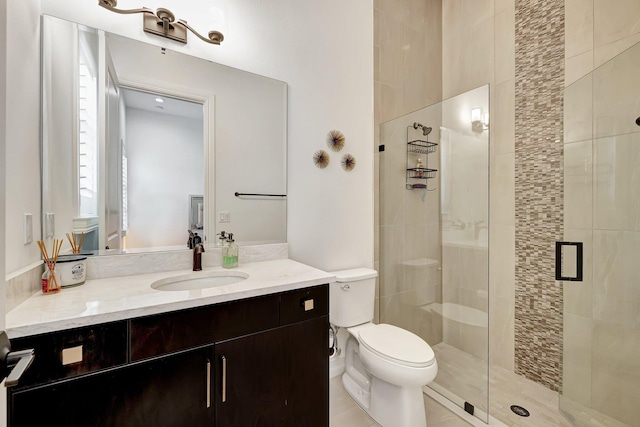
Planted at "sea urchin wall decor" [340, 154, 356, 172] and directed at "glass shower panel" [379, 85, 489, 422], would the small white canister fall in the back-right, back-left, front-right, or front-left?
back-right

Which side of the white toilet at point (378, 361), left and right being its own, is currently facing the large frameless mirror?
right

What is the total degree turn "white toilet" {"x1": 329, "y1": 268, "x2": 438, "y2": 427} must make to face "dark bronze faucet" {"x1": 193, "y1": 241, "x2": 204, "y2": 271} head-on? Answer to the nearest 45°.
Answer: approximately 135° to its right

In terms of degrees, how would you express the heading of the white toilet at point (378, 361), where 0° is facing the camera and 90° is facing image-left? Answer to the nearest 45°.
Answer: approximately 315°

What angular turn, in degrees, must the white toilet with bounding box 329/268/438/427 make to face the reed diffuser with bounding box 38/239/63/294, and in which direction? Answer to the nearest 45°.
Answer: approximately 90° to its right

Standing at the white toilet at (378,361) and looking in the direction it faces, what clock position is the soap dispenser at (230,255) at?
The soap dispenser is roughly at 4 o'clock from the white toilet.

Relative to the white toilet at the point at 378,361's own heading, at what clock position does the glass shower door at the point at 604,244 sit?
The glass shower door is roughly at 10 o'clock from the white toilet.
